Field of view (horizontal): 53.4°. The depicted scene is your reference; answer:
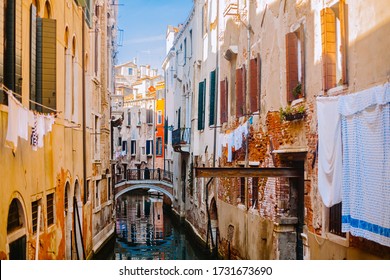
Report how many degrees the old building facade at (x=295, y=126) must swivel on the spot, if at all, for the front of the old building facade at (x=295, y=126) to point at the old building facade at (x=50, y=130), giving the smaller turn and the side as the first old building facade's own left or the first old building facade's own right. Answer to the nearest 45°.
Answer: approximately 45° to the first old building facade's own right

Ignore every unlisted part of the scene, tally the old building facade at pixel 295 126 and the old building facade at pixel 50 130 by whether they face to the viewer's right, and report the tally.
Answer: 1

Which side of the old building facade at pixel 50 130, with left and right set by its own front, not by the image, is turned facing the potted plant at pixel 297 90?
front

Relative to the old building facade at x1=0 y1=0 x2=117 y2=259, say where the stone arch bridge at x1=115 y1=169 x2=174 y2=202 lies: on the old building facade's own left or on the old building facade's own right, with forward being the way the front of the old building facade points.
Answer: on the old building facade's own left

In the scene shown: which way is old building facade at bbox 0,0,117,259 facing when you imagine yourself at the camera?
facing to the right of the viewer

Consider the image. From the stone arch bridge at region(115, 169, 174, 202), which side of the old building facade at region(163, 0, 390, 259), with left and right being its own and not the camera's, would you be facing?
right

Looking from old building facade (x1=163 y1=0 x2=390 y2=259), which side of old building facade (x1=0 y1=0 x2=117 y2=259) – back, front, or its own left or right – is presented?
front

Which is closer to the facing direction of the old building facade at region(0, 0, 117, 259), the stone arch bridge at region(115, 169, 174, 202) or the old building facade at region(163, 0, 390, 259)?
the old building facade

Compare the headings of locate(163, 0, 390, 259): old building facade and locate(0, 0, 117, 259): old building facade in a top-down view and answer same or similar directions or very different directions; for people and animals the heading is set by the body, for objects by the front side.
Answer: very different directions

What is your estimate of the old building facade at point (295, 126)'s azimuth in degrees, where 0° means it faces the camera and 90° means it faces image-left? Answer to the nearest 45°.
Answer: approximately 45°

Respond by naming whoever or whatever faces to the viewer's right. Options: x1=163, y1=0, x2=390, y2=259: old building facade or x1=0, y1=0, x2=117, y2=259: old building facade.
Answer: x1=0, y1=0, x2=117, y2=259: old building facade

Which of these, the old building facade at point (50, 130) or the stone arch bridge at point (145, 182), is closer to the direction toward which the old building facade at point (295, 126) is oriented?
the old building facade
